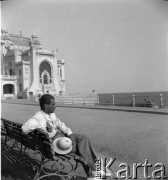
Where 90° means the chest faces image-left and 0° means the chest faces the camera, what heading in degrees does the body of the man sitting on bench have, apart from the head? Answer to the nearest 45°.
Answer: approximately 315°

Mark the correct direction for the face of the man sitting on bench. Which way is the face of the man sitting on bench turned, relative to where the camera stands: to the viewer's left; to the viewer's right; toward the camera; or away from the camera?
to the viewer's right

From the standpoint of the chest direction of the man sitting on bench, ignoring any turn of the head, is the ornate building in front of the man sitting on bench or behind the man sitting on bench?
behind
